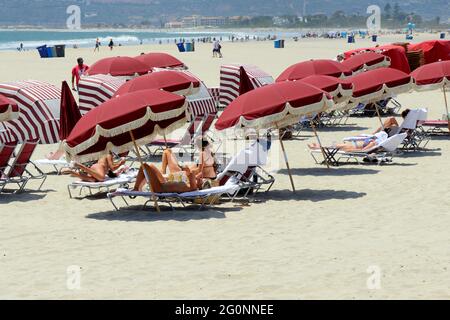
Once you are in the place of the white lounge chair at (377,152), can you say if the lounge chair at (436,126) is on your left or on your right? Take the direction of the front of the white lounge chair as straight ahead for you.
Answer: on your right

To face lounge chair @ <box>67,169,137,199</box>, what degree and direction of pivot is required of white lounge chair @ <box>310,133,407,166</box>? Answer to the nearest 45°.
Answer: approximately 45° to its left

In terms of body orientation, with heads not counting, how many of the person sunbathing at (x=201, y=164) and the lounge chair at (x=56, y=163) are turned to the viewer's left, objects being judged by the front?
2

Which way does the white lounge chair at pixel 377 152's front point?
to the viewer's left

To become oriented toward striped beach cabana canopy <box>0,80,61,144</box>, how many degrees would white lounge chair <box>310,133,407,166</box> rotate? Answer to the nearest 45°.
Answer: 0° — it already faces it

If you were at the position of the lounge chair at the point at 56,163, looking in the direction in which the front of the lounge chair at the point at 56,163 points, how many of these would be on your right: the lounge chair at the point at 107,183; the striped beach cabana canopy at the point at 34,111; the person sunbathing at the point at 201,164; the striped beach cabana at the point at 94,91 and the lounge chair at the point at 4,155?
2

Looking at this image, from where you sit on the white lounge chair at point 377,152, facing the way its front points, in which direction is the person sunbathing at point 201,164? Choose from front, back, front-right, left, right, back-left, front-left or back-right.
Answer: front-left

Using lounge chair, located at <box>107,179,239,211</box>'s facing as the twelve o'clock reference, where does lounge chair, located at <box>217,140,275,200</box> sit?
lounge chair, located at <box>217,140,275,200</box> is roughly at 5 o'clock from lounge chair, located at <box>107,179,239,211</box>.

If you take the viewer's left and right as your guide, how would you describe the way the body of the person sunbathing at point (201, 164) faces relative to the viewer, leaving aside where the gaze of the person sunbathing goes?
facing to the left of the viewer

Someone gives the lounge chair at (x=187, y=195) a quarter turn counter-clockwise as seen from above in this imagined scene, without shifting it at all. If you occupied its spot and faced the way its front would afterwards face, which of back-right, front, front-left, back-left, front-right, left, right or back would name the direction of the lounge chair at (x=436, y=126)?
back-left

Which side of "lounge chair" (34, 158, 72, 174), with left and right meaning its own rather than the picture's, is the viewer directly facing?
left

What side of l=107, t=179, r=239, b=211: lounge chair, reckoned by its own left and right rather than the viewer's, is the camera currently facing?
left
